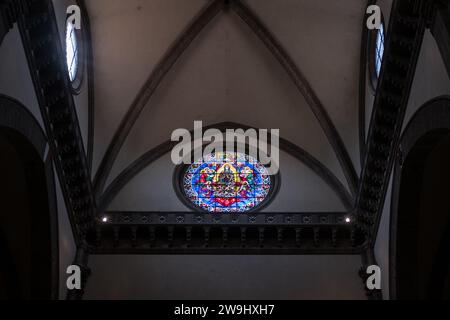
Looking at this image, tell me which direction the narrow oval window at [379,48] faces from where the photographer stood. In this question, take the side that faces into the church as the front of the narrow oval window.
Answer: facing to the left of the viewer

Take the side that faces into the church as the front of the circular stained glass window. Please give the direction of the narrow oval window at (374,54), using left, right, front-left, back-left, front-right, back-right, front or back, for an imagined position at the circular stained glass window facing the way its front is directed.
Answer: front-left

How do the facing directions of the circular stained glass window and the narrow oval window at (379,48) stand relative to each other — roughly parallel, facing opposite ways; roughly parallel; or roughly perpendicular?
roughly perpendicular

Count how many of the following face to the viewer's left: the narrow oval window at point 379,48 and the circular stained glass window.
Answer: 1

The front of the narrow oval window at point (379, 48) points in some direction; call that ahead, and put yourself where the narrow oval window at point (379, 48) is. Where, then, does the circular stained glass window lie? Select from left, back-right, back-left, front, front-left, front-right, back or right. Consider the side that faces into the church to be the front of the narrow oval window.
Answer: front-right

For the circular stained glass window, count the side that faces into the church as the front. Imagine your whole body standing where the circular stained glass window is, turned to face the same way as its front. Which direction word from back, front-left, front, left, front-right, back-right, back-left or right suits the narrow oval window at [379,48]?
front-left

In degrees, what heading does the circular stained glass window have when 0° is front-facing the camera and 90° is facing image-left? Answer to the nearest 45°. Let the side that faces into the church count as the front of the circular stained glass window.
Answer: approximately 0°
